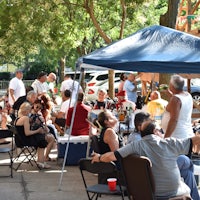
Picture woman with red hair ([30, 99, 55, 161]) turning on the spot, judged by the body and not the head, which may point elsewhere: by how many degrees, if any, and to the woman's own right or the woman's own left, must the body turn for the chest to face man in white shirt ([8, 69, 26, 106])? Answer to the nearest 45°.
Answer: approximately 135° to the woman's own right

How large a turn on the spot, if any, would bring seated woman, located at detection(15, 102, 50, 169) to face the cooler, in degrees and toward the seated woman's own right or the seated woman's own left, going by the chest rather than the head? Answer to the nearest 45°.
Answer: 0° — they already face it

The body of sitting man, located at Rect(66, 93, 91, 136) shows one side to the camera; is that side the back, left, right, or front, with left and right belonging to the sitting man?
back

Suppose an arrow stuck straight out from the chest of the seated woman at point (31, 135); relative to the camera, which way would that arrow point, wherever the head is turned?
to the viewer's right
